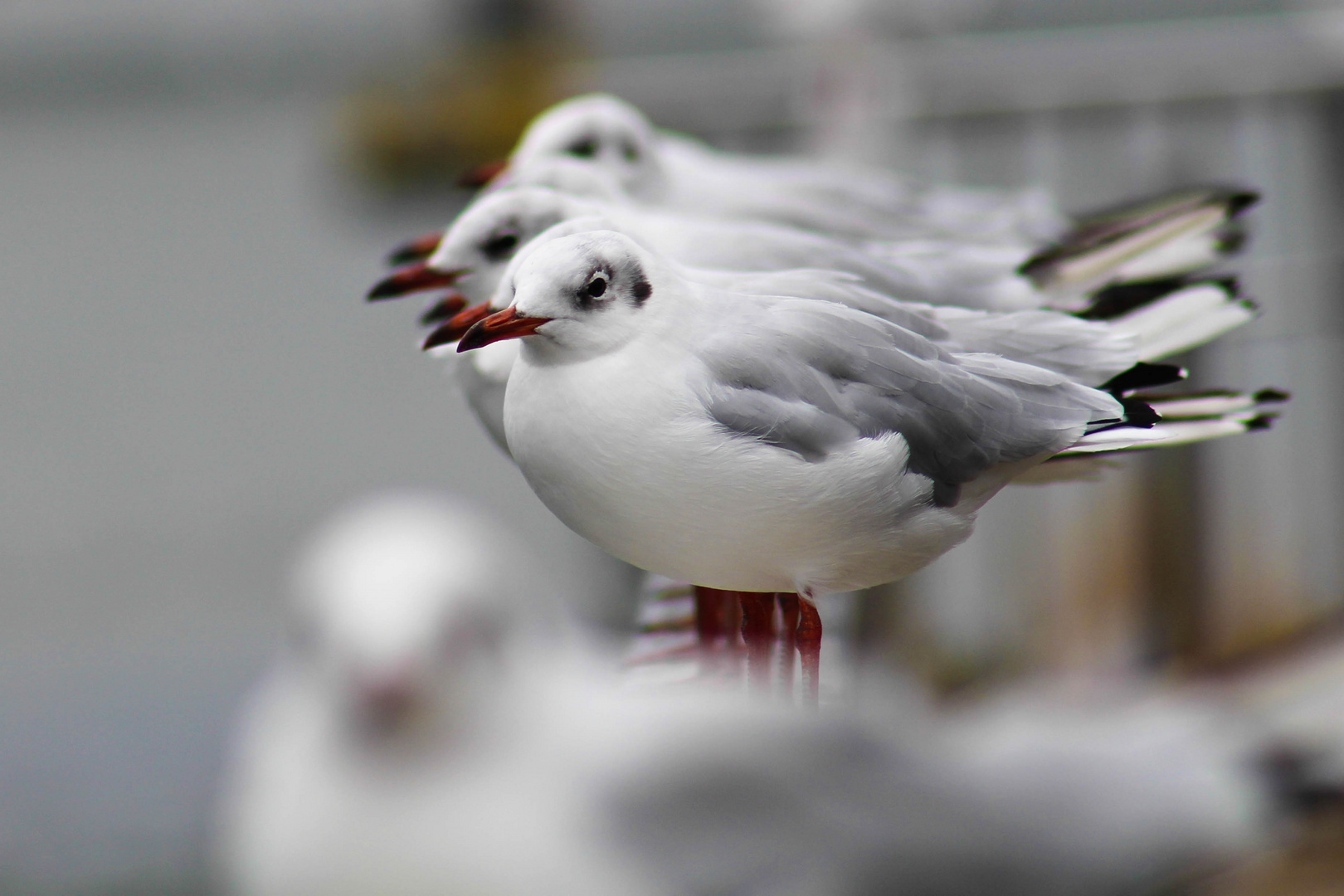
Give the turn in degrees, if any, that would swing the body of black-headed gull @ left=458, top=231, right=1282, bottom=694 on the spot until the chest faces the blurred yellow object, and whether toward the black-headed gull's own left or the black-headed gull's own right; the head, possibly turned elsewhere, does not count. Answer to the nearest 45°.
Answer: approximately 90° to the black-headed gull's own right

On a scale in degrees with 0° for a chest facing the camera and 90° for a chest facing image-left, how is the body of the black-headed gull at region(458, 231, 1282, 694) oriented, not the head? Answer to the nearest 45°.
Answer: approximately 90°

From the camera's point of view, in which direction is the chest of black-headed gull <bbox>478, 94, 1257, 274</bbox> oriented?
to the viewer's left

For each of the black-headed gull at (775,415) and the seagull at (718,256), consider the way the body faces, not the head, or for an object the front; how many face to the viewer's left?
2

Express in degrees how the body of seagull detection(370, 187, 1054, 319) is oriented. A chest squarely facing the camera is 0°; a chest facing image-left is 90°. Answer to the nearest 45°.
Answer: approximately 90°
